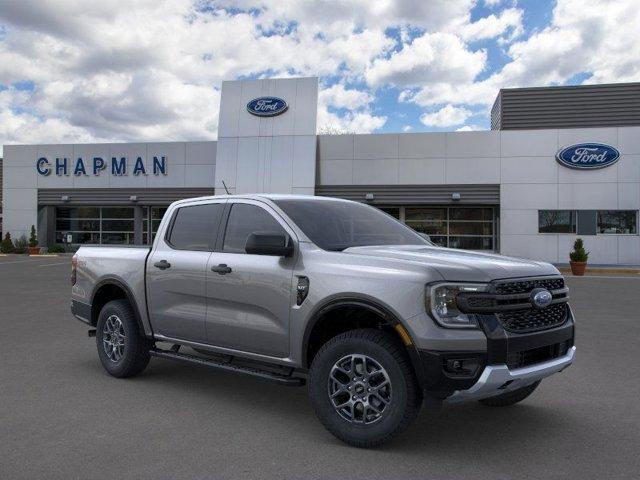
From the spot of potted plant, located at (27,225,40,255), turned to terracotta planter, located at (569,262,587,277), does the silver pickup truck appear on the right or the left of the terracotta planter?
right

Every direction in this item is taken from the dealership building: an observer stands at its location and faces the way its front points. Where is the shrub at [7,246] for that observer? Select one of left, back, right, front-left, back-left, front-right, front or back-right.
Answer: right

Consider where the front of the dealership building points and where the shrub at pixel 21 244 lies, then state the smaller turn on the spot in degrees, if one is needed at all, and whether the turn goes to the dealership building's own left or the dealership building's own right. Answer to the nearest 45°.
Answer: approximately 90° to the dealership building's own right

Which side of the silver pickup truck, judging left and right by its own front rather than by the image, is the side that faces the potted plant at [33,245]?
back

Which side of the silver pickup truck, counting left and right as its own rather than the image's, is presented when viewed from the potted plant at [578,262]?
left

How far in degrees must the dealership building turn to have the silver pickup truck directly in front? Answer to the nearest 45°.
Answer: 0° — it already faces it

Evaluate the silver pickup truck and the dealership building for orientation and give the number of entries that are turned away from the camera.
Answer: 0

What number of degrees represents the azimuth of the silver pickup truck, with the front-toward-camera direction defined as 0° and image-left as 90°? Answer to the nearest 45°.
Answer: approximately 315°

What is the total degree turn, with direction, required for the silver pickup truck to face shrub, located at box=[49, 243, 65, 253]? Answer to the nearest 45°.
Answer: approximately 180°

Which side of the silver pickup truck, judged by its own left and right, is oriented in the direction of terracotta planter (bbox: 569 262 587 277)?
left

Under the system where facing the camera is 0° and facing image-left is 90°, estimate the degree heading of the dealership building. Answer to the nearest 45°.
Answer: approximately 0°

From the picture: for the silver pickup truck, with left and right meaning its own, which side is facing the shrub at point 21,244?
back
